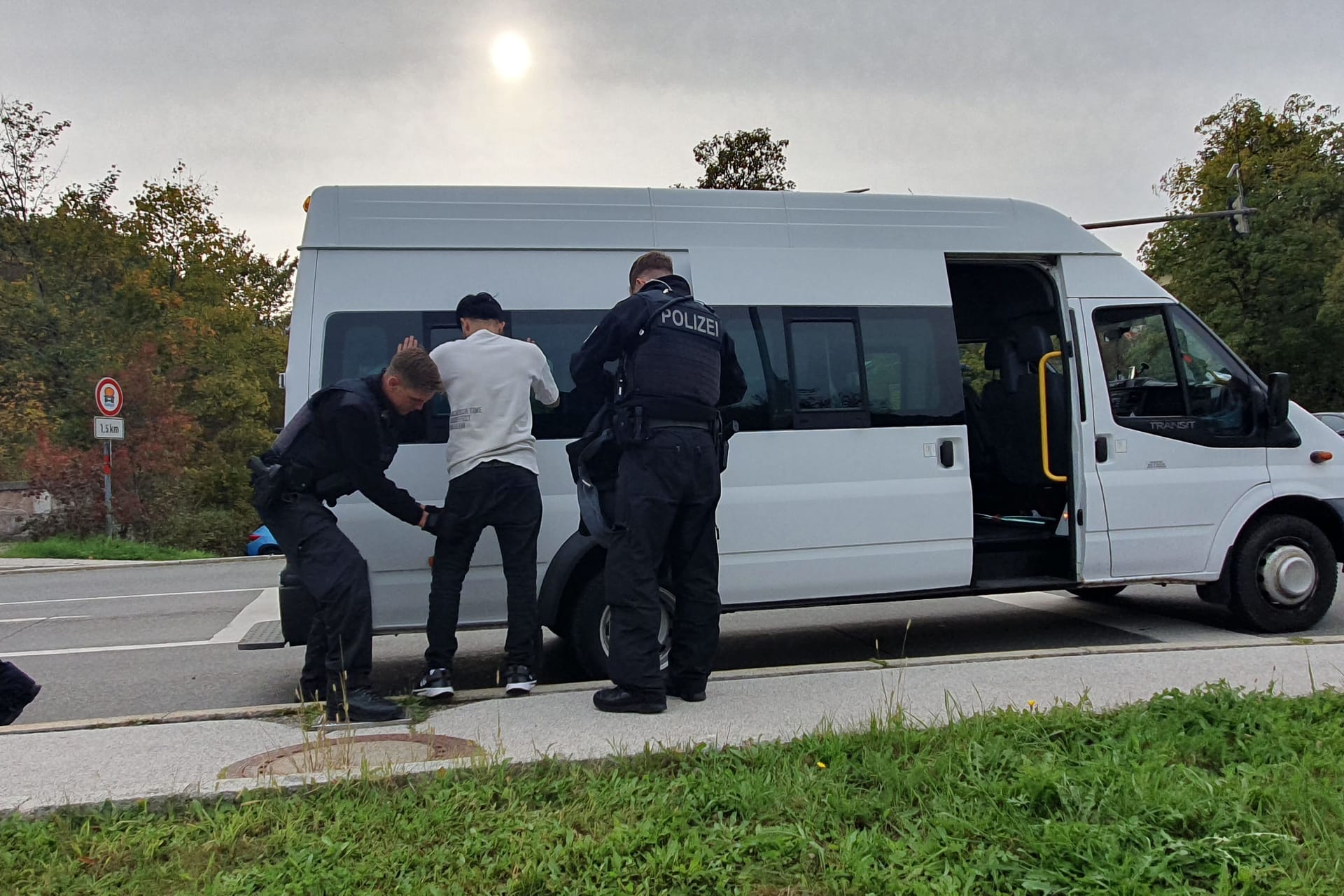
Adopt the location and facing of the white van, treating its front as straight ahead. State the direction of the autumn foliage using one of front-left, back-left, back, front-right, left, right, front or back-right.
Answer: back-left

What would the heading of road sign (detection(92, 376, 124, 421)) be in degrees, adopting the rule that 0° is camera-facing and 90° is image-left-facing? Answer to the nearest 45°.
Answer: approximately 315°

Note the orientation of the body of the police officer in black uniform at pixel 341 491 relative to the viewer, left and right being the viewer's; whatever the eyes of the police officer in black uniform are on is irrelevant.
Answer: facing to the right of the viewer

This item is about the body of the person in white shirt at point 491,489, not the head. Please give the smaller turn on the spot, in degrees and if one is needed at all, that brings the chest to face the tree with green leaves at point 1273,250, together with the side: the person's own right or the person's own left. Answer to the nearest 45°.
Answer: approximately 45° to the person's own right

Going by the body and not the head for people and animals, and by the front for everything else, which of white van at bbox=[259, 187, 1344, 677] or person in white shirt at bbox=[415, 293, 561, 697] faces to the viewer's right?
the white van

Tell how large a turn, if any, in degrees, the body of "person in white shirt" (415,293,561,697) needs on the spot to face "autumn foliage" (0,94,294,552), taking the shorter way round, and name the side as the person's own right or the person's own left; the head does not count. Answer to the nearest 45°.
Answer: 0° — they already face it

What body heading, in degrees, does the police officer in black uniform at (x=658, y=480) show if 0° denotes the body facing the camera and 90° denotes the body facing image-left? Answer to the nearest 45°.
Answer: approximately 135°

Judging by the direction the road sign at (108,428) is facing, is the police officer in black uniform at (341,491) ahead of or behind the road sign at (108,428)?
ahead

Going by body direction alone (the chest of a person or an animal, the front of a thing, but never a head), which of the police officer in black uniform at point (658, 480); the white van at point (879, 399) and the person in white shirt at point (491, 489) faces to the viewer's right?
the white van

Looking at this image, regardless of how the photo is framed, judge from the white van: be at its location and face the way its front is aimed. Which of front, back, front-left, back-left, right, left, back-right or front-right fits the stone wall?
back-left

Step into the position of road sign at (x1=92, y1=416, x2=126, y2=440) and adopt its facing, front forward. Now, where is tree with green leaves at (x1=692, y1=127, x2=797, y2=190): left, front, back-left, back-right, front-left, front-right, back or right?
front-left

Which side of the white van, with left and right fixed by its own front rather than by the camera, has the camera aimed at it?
right

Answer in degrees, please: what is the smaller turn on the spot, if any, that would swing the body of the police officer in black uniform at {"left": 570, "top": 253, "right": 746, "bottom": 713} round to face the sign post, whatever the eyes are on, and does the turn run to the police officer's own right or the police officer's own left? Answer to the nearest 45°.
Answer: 0° — they already face it

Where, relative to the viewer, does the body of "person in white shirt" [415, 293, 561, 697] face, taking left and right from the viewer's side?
facing away from the viewer
